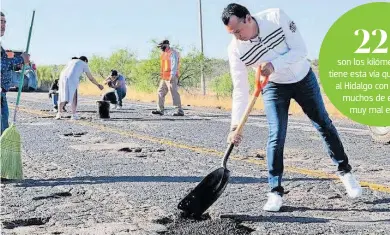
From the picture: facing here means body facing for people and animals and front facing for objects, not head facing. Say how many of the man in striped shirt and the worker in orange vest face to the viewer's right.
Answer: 0

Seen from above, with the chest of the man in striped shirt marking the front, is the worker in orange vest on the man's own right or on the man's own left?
on the man's own right

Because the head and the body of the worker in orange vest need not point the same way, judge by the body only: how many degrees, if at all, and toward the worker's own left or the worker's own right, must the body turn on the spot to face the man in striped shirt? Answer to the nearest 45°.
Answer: approximately 90° to the worker's own left
